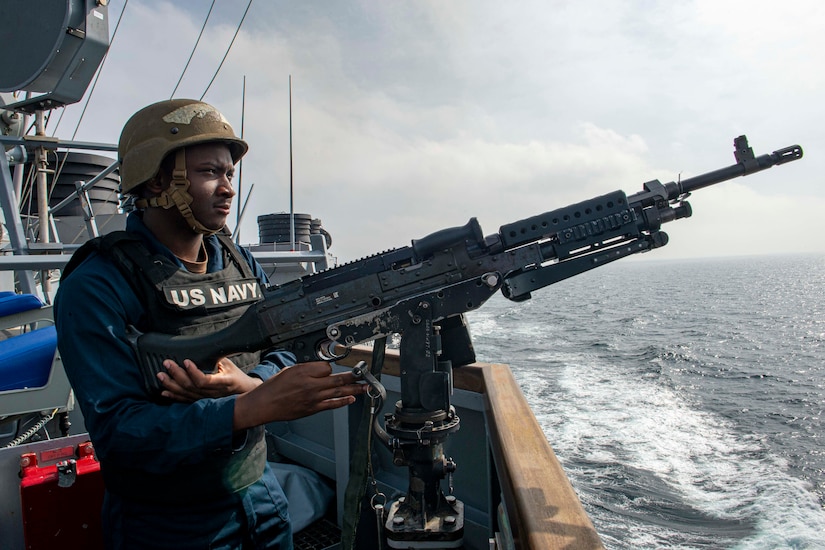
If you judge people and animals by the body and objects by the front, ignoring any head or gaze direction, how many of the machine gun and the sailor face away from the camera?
0

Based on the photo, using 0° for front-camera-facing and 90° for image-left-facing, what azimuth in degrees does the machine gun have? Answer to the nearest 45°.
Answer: approximately 270°

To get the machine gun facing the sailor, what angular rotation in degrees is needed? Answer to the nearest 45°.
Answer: approximately 135° to its right

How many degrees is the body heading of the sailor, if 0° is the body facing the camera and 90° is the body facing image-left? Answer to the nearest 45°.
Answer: approximately 315°

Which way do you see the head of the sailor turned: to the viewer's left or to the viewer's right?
to the viewer's right
